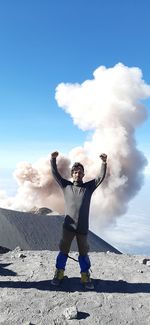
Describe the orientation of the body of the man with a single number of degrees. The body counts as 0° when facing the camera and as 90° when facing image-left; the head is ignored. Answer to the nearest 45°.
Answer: approximately 0°
